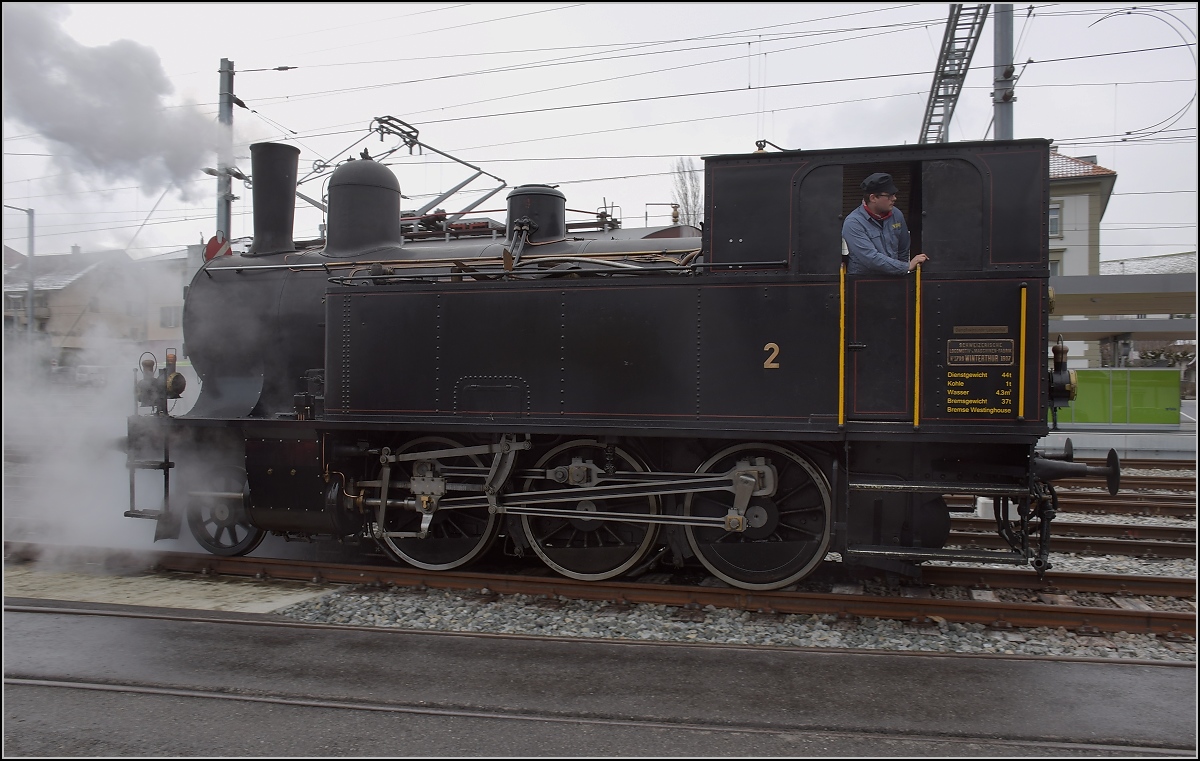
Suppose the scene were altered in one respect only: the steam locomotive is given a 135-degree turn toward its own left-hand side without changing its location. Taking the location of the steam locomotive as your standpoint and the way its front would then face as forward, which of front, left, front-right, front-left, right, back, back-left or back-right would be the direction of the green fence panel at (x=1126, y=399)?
left

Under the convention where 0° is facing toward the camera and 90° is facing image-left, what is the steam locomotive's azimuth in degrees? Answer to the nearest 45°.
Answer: approximately 90°
